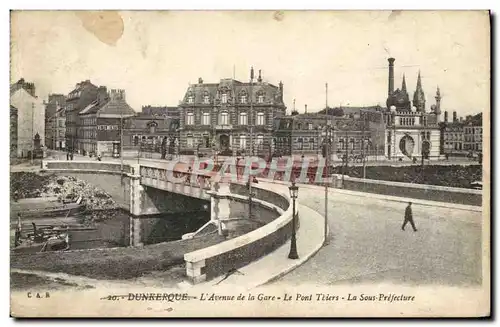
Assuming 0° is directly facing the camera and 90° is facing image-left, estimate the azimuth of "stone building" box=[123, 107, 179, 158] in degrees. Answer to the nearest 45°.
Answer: approximately 0°

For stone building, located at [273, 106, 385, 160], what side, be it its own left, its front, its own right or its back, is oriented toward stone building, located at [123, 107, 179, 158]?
right

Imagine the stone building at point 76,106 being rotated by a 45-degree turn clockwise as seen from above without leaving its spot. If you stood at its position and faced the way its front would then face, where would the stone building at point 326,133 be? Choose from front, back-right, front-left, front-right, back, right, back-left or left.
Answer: back

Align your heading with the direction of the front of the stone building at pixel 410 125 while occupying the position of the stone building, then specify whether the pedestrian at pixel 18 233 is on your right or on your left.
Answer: on your right

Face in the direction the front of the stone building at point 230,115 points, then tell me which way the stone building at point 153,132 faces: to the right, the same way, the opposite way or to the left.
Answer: the same way

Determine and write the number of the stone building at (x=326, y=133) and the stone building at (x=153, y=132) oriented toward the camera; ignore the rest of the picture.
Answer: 2

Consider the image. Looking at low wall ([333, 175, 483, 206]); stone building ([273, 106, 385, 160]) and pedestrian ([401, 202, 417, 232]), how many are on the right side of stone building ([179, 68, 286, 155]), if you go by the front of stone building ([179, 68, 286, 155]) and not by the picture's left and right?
0

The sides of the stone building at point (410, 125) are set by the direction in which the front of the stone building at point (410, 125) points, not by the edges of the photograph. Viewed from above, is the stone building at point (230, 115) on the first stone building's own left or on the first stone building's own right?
on the first stone building's own right

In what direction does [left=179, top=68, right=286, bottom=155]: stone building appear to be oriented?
toward the camera

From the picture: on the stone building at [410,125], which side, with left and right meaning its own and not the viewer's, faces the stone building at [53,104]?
right

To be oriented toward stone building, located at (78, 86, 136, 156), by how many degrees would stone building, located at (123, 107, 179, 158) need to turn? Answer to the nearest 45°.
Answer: approximately 90° to its right

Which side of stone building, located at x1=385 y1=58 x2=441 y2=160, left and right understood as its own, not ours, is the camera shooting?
front

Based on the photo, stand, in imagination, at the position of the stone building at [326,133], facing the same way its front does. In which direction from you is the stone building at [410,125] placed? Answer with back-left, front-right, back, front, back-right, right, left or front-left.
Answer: left

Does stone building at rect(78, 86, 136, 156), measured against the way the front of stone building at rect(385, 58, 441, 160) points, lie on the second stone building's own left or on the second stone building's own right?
on the second stone building's own right

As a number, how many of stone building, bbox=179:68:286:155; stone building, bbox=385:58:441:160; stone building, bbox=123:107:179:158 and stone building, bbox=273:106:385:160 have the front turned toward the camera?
4
